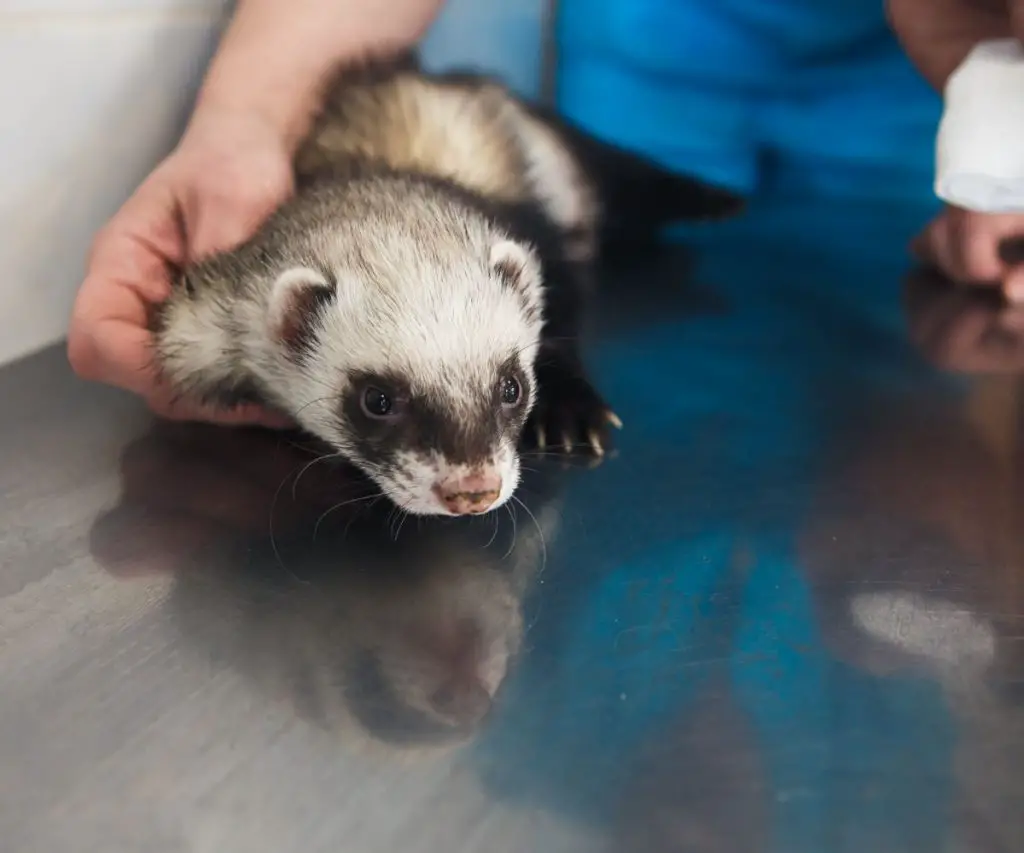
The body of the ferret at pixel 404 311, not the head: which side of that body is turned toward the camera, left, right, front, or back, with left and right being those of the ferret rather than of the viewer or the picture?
front
